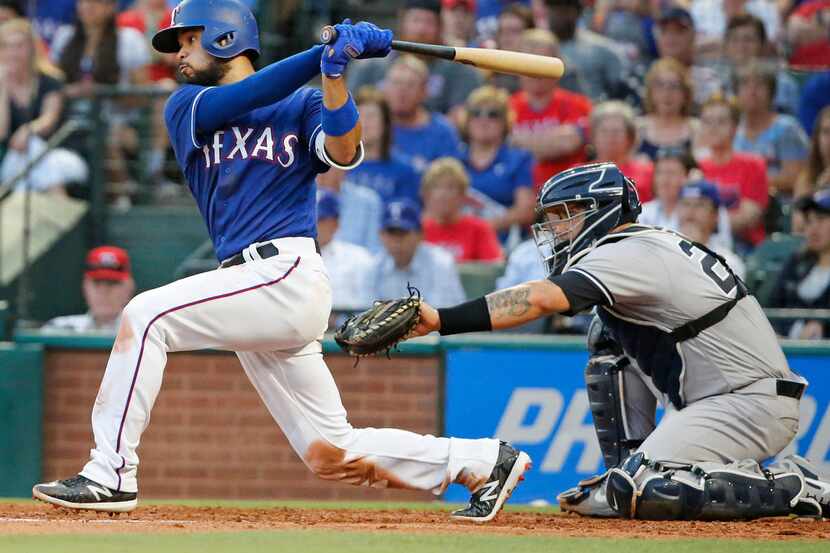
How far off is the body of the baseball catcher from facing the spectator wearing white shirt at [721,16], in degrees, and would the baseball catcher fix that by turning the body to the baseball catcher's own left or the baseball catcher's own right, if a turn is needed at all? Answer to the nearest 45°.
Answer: approximately 90° to the baseball catcher's own right

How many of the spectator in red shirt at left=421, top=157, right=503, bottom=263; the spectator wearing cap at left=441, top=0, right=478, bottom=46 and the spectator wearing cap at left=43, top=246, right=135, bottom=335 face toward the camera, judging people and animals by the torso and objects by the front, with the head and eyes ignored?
3

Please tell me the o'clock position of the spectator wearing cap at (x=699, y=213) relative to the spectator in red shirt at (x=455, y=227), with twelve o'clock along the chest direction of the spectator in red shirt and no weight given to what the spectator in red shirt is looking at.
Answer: The spectator wearing cap is roughly at 10 o'clock from the spectator in red shirt.

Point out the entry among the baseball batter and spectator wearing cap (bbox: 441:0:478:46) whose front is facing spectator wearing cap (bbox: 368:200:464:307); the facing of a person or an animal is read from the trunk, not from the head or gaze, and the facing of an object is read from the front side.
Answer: spectator wearing cap (bbox: 441:0:478:46)

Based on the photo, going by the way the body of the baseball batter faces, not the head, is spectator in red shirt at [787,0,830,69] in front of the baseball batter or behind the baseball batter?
behind

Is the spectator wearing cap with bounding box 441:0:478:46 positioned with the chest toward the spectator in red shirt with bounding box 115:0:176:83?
no

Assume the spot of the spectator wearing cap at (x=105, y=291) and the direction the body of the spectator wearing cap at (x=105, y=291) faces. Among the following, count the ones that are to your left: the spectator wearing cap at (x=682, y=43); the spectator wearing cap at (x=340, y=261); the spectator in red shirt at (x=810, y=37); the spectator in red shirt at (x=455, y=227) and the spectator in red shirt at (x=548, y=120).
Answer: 5

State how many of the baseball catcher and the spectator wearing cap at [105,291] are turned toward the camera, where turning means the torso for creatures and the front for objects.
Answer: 1

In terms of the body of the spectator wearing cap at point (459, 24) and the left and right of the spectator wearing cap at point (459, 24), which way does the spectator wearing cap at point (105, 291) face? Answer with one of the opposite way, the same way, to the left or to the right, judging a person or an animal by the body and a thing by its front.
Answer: the same way

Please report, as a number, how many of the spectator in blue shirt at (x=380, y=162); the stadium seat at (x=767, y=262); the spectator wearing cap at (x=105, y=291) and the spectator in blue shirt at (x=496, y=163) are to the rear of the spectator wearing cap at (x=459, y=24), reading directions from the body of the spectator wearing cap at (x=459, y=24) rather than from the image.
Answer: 0

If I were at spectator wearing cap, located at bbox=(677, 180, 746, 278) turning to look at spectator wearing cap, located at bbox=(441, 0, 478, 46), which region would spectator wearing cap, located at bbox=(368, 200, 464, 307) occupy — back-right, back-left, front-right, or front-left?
front-left

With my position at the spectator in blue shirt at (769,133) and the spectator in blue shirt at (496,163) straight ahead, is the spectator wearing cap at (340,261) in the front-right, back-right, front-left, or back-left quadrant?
front-left

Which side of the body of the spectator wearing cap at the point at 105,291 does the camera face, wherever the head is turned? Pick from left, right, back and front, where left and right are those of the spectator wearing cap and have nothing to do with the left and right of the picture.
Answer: front

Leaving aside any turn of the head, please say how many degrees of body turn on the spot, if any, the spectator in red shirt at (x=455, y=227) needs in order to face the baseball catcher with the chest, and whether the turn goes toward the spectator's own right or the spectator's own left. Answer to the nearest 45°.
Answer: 0° — they already face them

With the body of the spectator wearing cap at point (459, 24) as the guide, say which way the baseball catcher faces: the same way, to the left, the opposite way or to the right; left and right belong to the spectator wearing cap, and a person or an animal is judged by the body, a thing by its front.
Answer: to the right

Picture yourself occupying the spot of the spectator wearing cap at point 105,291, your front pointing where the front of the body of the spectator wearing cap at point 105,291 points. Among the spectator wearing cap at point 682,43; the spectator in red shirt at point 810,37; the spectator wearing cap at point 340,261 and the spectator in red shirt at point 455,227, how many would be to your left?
4

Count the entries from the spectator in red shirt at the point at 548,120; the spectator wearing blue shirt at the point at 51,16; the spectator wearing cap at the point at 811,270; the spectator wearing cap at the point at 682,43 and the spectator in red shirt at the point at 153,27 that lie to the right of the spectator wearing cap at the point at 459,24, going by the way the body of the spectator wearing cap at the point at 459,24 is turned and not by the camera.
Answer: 2

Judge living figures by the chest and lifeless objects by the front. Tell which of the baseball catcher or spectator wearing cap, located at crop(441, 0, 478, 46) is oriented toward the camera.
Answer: the spectator wearing cap

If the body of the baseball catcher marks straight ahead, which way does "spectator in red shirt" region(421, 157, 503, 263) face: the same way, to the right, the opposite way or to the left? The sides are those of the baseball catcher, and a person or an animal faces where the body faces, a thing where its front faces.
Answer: to the left

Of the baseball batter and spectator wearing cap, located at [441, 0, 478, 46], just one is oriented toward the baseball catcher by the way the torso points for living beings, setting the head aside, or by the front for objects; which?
the spectator wearing cap
